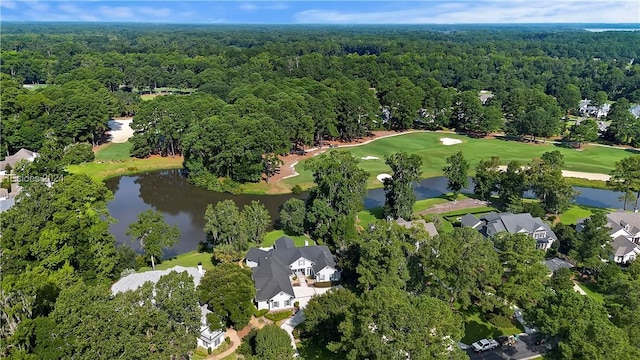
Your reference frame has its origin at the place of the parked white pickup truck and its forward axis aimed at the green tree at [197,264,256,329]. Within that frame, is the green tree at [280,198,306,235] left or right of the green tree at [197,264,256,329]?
right

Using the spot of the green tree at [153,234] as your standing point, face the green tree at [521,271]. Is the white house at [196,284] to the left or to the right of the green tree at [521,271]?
right

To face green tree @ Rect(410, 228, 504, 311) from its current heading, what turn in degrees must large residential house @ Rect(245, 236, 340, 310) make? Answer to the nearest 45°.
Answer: approximately 45° to its left

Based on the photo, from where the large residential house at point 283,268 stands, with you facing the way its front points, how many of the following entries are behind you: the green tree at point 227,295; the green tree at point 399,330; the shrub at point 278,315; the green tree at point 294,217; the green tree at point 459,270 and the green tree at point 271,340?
1

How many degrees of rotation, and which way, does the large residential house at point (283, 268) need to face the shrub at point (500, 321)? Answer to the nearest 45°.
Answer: approximately 45° to its left

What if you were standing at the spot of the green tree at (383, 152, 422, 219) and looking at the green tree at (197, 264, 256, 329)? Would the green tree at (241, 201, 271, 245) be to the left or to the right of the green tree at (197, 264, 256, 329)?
right

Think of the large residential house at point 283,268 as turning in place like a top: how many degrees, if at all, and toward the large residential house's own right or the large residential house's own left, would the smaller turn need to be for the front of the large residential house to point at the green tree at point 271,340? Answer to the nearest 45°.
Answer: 0° — it already faces it

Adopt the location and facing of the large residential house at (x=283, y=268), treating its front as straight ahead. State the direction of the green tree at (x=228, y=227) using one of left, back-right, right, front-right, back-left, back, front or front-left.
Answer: back-right

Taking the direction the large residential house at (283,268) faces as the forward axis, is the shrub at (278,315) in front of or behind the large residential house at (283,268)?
in front

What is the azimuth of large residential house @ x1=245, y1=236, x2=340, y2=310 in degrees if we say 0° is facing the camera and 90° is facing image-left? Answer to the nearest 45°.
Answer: approximately 0°

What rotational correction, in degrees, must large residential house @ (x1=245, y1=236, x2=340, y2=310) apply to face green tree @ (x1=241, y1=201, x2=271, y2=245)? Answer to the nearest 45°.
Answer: approximately 180°

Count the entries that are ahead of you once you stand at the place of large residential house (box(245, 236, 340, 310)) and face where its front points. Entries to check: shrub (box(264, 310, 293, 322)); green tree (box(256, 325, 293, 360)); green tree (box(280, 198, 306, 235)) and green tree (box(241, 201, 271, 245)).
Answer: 2

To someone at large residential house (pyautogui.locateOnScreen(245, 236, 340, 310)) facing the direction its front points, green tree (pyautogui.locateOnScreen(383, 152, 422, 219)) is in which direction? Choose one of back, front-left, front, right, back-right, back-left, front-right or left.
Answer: back-left

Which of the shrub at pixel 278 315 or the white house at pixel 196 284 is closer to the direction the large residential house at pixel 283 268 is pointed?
the shrub

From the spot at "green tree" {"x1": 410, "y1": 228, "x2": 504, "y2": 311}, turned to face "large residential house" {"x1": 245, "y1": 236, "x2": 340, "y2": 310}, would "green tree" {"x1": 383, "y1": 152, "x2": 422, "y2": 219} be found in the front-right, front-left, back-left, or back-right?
front-right

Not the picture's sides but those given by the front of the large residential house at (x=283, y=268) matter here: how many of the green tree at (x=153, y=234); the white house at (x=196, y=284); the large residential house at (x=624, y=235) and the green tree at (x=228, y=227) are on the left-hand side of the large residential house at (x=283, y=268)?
1

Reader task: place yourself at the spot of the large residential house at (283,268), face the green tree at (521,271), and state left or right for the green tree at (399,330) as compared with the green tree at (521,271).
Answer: right
